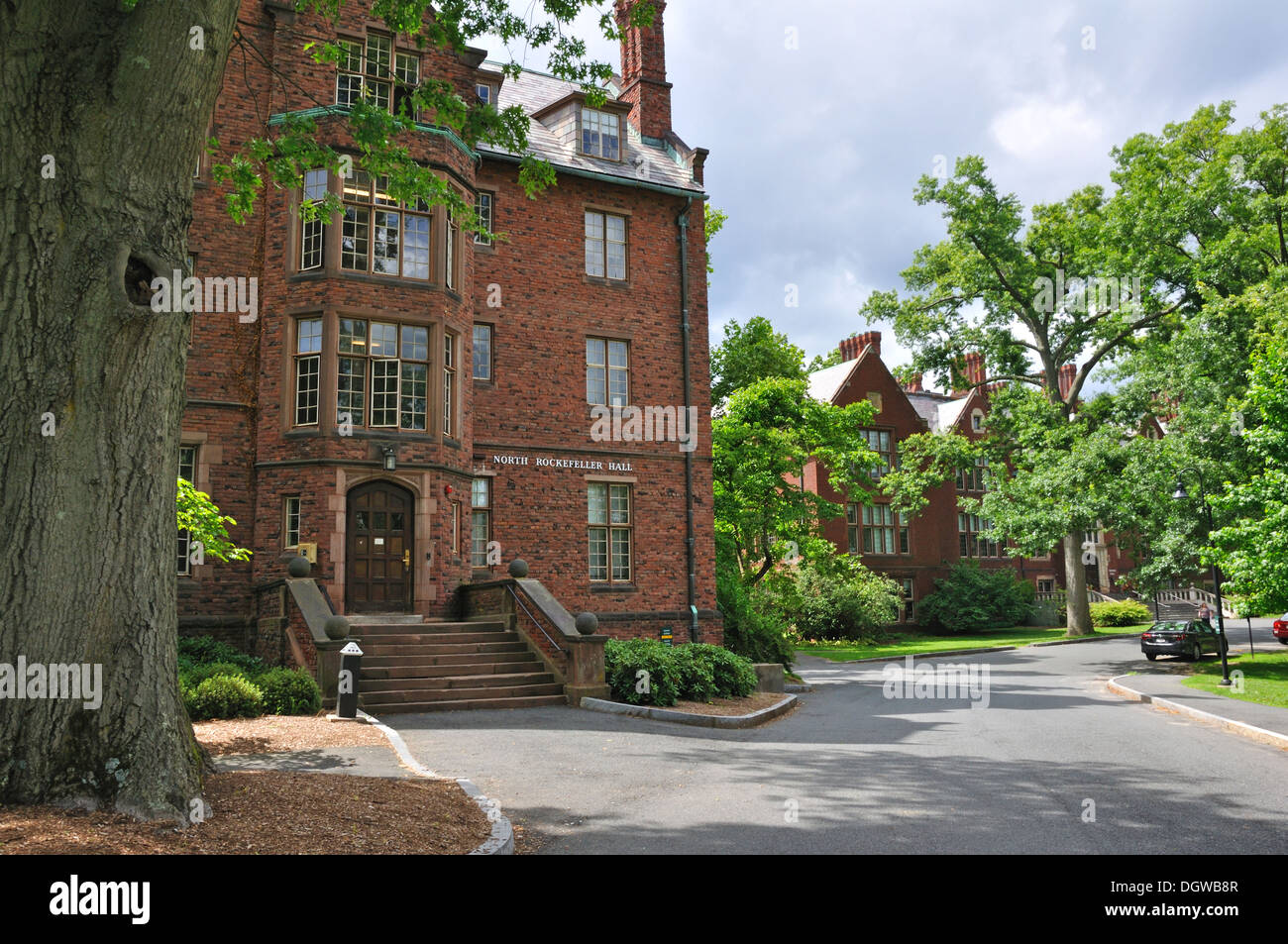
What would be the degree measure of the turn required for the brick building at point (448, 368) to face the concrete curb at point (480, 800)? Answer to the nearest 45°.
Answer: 0° — it already faces it

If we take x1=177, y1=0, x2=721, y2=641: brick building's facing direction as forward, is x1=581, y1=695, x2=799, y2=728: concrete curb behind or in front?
in front

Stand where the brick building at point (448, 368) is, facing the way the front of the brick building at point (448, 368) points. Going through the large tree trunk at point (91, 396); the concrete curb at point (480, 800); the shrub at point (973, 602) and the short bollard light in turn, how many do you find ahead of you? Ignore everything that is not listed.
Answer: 3

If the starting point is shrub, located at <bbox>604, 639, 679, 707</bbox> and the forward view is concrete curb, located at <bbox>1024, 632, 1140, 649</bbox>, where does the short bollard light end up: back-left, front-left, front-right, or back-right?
back-left

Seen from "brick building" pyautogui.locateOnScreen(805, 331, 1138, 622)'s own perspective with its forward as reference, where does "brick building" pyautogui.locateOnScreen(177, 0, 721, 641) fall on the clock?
"brick building" pyautogui.locateOnScreen(177, 0, 721, 641) is roughly at 2 o'clock from "brick building" pyautogui.locateOnScreen(805, 331, 1138, 622).

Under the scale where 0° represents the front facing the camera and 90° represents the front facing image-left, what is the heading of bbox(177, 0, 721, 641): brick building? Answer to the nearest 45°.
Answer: approximately 0°

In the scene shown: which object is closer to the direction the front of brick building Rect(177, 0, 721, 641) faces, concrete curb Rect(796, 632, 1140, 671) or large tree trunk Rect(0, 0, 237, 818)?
the large tree trunk

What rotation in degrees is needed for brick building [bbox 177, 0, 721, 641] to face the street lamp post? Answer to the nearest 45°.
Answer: approximately 90° to its left

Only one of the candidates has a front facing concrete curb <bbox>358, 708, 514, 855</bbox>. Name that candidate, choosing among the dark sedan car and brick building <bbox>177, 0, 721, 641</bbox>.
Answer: the brick building

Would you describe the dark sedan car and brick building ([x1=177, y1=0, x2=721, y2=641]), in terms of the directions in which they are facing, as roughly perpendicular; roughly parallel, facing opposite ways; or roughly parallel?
roughly perpendicular

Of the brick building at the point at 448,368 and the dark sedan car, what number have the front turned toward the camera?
1
